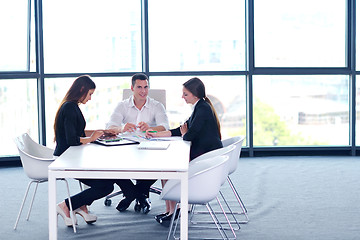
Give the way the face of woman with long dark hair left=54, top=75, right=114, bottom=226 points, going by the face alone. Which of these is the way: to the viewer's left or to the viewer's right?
to the viewer's right

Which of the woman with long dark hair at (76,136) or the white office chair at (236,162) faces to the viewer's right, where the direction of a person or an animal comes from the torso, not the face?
the woman with long dark hair

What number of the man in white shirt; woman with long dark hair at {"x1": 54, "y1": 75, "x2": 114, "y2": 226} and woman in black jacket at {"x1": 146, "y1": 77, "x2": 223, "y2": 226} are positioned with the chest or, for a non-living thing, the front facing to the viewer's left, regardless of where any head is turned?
1

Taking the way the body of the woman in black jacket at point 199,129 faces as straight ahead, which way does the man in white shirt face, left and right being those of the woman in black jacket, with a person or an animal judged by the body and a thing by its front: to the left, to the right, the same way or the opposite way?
to the left

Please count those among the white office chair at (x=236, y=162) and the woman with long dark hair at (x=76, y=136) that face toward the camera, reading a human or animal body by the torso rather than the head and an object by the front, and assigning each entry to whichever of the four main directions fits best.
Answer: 0

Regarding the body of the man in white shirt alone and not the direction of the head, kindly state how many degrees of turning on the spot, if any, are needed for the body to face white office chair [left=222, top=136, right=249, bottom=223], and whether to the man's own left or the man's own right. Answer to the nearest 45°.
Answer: approximately 45° to the man's own left

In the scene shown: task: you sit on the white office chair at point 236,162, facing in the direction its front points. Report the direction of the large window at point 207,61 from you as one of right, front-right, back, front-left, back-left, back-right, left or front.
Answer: right

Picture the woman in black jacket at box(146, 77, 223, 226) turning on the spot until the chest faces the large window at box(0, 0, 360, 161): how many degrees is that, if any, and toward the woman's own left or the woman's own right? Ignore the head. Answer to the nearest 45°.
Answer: approximately 90° to the woman's own right

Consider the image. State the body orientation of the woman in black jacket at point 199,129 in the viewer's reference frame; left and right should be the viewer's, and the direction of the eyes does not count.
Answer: facing to the left of the viewer

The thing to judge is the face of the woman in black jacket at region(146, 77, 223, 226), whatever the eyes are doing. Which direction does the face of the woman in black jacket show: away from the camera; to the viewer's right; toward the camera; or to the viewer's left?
to the viewer's left

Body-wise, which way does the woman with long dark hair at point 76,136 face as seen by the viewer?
to the viewer's right

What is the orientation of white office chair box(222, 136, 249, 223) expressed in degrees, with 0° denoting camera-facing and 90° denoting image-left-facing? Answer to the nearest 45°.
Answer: approximately 90°

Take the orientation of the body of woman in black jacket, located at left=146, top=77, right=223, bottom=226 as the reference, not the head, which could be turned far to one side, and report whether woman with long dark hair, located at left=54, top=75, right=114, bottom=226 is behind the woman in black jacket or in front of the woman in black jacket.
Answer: in front
